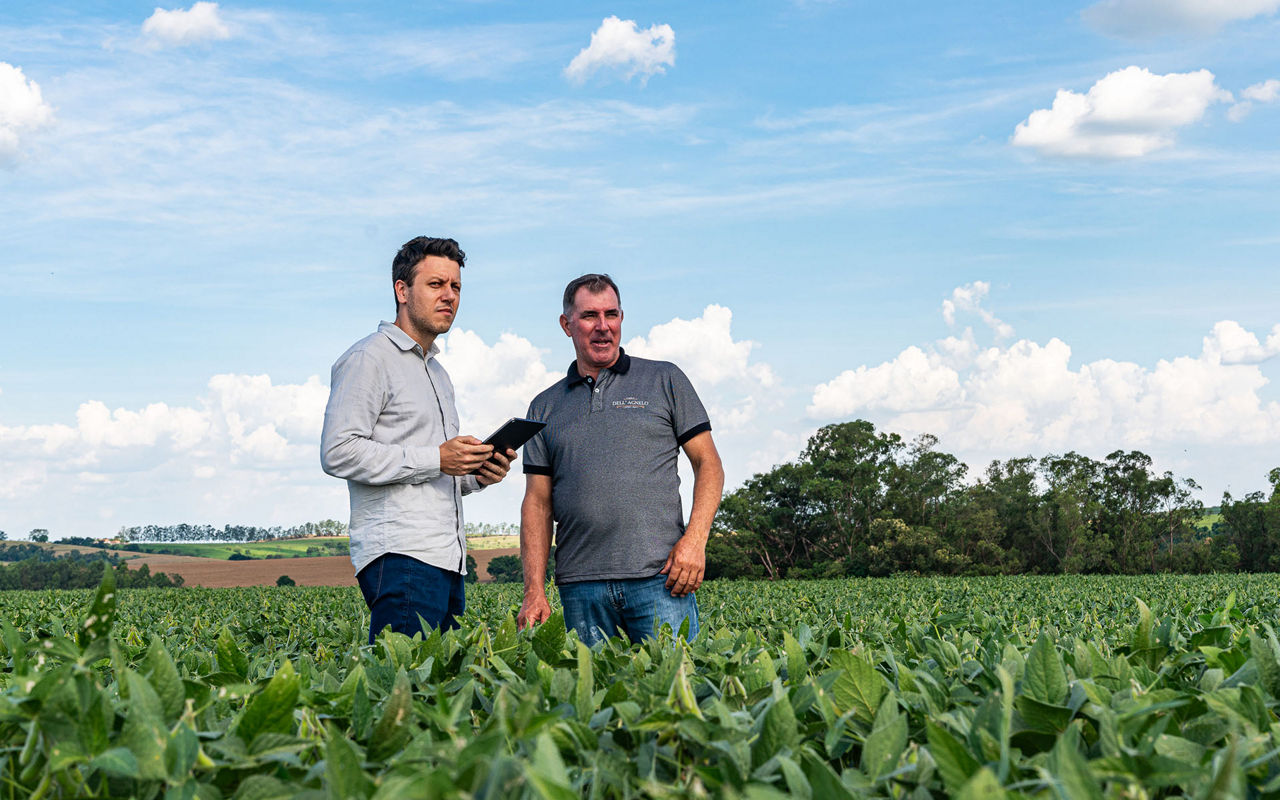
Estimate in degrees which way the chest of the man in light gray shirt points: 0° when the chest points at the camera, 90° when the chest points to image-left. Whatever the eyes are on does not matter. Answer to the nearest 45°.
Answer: approximately 315°

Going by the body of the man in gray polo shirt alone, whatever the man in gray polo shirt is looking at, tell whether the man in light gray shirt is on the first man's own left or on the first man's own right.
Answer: on the first man's own right

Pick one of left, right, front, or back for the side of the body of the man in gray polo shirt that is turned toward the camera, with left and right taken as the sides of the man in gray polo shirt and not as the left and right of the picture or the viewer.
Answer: front

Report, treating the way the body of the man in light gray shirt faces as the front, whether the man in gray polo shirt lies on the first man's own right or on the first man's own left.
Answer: on the first man's own left

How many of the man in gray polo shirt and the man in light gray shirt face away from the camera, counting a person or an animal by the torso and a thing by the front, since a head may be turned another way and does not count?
0

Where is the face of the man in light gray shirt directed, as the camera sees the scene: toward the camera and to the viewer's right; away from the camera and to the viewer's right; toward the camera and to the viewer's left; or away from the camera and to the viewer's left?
toward the camera and to the viewer's right
